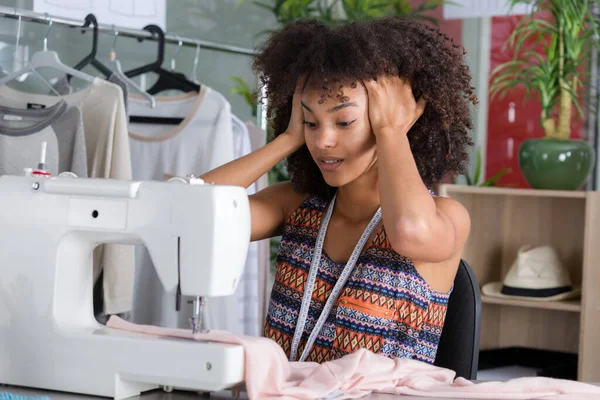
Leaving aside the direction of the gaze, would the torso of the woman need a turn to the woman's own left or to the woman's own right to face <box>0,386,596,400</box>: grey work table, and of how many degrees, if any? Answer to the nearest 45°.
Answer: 0° — they already face it

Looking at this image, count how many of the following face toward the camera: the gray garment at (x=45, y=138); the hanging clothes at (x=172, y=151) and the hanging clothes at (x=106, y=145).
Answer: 3

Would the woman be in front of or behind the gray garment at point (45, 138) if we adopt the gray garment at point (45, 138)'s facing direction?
in front

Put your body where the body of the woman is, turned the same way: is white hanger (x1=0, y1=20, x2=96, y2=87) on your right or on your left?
on your right

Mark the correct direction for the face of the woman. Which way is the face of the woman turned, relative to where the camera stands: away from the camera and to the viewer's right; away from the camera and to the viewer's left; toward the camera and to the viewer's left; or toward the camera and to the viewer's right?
toward the camera and to the viewer's left

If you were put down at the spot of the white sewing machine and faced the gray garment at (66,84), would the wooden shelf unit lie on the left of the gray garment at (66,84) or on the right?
right

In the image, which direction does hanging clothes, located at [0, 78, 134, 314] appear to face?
toward the camera

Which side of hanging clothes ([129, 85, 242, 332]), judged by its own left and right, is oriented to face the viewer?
front
